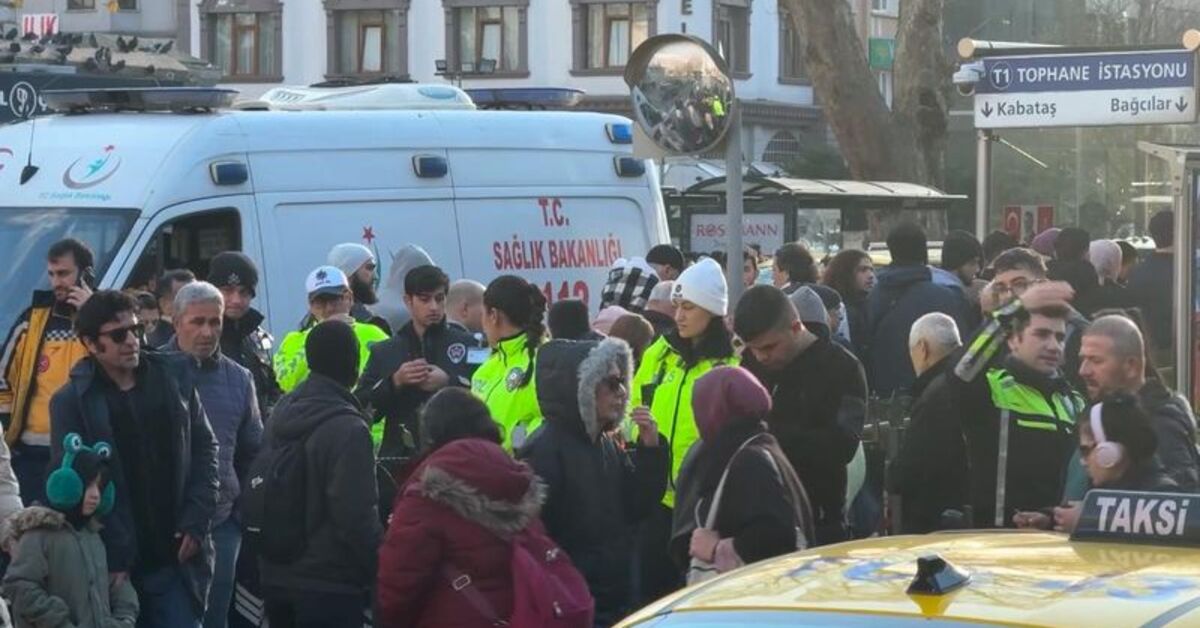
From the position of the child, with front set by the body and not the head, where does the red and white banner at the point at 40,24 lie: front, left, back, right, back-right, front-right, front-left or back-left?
back-left

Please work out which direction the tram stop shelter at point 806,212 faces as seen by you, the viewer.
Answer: facing the viewer and to the right of the viewer

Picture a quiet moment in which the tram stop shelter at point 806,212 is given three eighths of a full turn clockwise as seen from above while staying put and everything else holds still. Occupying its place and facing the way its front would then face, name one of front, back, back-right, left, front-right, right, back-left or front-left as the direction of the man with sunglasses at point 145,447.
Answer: left

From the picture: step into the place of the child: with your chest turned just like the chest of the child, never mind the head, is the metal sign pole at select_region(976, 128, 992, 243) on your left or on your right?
on your left

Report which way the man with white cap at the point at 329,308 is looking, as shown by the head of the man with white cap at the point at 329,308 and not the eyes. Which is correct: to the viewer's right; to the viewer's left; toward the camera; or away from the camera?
toward the camera

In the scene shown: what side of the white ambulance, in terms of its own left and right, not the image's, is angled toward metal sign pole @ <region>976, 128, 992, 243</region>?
back

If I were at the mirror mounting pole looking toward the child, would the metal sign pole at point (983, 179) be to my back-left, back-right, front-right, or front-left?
back-right

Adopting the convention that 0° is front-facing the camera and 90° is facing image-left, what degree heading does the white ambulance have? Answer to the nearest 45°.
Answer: approximately 45°

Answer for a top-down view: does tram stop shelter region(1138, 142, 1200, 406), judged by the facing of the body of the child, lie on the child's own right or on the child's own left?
on the child's own left

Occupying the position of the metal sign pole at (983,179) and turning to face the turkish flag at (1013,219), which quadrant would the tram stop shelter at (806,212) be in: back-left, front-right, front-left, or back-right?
front-left

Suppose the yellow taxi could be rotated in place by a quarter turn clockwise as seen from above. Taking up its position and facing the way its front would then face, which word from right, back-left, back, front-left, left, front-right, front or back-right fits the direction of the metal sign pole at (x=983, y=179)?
back-left

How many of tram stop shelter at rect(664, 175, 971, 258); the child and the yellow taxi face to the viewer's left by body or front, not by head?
0

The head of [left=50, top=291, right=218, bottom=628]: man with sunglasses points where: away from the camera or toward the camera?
toward the camera

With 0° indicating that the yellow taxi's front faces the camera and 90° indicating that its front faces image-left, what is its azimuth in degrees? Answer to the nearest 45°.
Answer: approximately 225°

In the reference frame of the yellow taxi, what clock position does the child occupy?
The child is roughly at 9 o'clock from the yellow taxi.
